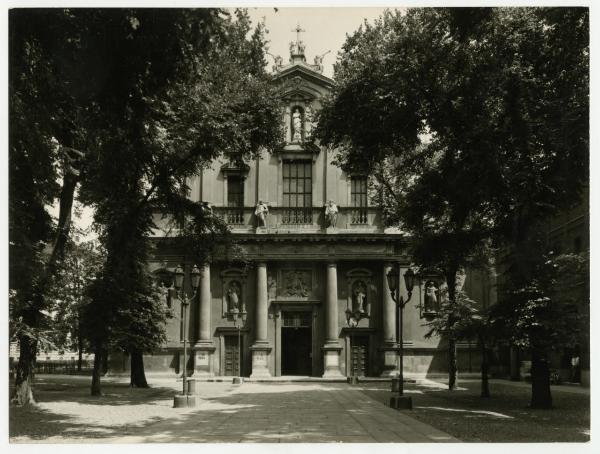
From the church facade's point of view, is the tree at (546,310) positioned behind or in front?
in front

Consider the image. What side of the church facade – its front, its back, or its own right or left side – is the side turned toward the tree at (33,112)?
front

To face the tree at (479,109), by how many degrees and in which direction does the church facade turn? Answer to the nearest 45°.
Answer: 0° — it already faces it

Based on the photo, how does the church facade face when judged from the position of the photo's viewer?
facing the viewer

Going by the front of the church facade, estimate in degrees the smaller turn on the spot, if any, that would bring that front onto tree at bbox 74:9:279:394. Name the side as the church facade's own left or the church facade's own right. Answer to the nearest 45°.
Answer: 0° — it already faces it
